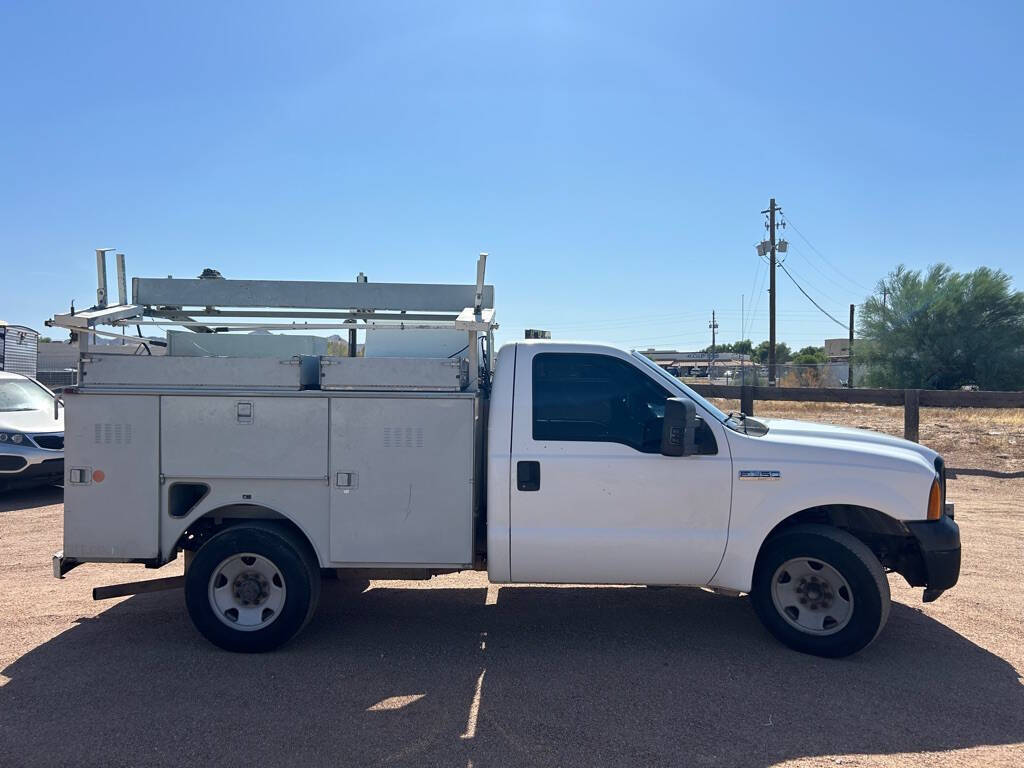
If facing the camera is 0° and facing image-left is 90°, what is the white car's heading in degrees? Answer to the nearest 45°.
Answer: approximately 315°
